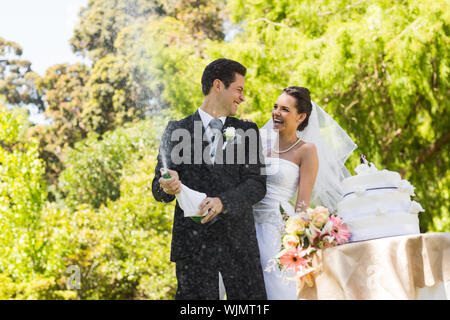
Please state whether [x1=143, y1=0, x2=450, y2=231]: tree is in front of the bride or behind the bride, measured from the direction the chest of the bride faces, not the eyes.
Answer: behind

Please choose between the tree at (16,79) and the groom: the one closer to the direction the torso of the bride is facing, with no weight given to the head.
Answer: the groom

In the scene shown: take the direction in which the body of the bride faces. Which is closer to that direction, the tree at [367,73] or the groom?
the groom

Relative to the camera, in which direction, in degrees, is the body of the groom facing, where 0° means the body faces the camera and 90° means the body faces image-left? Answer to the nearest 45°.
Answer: approximately 0°

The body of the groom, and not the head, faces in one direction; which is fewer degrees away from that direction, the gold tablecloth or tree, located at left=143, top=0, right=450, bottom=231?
the gold tablecloth

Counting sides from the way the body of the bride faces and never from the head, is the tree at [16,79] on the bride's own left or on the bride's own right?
on the bride's own right

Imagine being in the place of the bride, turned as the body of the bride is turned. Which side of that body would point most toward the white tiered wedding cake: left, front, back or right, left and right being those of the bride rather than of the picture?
left

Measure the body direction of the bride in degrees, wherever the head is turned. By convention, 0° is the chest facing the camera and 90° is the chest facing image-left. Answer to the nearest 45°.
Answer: approximately 45°
